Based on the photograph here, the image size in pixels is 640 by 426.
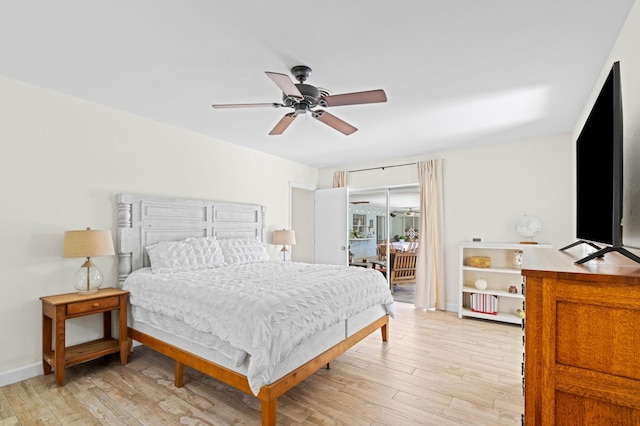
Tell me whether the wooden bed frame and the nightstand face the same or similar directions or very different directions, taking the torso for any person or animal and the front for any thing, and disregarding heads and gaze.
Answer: same or similar directions

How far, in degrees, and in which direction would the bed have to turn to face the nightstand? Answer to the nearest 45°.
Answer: approximately 135° to its right

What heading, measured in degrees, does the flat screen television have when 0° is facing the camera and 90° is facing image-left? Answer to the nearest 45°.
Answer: approximately 90°

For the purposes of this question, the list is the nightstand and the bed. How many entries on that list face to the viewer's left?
0

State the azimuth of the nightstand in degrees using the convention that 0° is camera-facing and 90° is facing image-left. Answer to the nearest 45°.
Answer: approximately 315°

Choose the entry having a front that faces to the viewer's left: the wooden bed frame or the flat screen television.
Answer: the flat screen television

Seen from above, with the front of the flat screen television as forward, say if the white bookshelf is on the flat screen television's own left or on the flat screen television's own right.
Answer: on the flat screen television's own right

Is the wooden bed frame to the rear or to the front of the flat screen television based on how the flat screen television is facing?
to the front

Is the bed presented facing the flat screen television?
yes

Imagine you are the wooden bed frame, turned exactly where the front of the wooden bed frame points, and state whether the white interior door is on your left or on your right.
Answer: on your left

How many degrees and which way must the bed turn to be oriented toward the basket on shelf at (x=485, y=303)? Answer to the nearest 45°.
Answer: approximately 45° to its left

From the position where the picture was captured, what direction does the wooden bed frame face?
facing the viewer and to the right of the viewer
